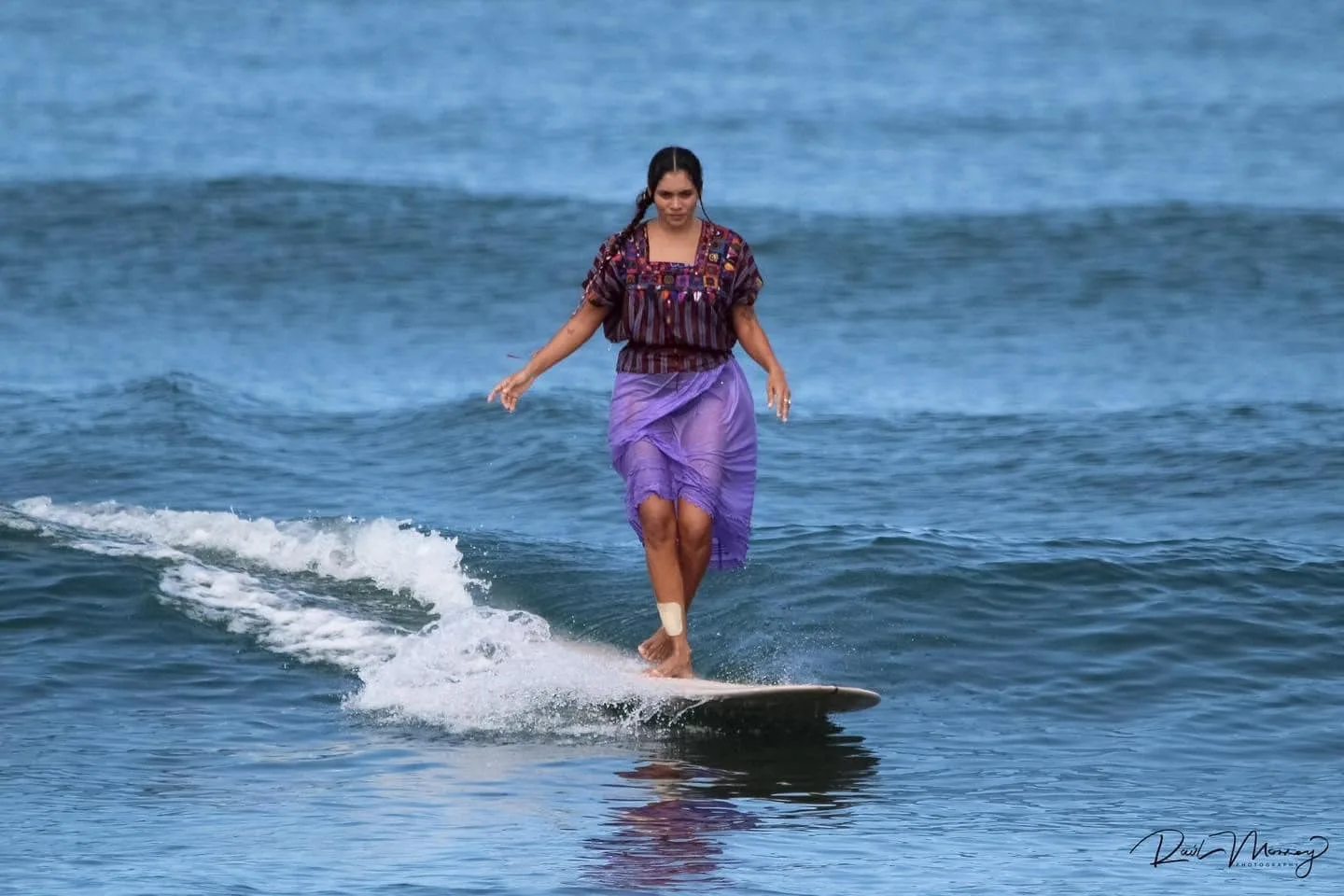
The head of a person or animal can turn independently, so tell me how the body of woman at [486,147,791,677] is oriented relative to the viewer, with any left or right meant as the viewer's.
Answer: facing the viewer

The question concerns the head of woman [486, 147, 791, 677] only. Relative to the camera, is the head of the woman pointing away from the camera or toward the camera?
toward the camera
